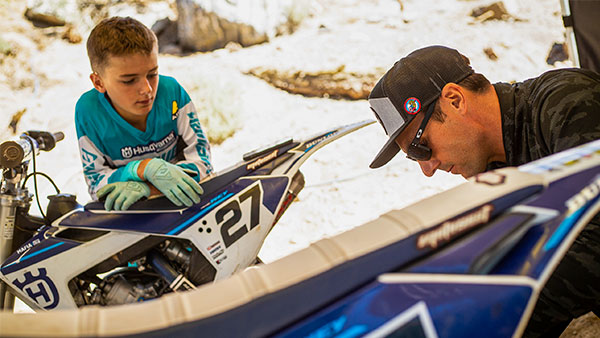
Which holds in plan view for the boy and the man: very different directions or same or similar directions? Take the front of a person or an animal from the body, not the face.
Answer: very different directions

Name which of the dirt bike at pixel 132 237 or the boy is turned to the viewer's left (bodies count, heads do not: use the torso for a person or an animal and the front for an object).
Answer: the dirt bike

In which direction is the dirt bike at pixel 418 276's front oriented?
to the viewer's left

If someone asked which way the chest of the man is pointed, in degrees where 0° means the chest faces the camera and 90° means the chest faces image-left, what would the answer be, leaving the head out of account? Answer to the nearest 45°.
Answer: approximately 90°

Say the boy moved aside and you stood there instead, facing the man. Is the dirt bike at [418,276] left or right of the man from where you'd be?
right

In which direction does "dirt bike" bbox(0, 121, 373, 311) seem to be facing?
to the viewer's left

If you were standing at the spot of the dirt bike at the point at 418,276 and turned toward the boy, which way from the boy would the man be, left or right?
right
